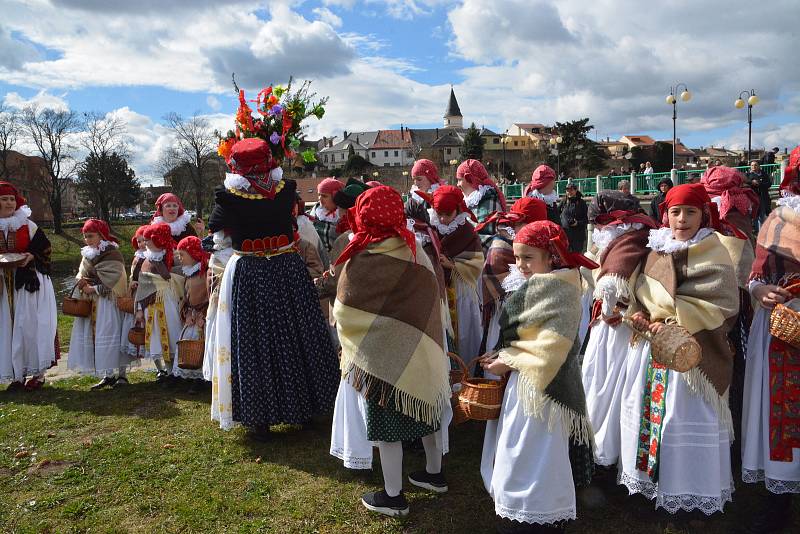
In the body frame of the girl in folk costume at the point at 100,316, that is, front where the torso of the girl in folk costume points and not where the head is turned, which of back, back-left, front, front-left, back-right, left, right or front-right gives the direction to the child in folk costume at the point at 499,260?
left

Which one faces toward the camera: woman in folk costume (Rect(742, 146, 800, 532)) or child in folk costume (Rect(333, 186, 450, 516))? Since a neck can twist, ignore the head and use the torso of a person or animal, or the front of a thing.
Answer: the woman in folk costume

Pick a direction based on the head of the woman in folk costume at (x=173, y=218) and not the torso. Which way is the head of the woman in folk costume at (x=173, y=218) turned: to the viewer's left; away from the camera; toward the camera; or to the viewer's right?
toward the camera

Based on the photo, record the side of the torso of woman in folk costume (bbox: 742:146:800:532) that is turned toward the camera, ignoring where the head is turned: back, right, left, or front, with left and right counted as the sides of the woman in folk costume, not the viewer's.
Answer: front

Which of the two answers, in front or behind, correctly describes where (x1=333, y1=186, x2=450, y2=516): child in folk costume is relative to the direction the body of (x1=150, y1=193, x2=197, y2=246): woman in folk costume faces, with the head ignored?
in front

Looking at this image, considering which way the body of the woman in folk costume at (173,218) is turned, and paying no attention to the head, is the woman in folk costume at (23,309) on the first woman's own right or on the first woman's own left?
on the first woman's own right

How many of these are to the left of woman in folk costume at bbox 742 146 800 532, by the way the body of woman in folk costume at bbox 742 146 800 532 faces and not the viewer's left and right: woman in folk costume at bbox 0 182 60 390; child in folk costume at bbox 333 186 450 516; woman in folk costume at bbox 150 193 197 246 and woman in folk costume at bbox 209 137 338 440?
0

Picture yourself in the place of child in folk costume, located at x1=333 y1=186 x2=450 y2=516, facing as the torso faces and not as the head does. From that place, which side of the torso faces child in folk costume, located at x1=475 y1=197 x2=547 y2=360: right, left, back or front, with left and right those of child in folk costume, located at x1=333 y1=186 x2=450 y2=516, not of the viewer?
right

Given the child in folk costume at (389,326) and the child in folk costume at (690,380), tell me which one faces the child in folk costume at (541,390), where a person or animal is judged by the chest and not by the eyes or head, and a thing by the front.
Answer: the child in folk costume at (690,380)

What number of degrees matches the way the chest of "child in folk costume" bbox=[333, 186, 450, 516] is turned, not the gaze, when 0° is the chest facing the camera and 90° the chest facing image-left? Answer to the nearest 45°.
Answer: approximately 135°

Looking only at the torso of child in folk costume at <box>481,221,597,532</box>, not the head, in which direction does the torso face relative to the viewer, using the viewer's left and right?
facing the viewer and to the left of the viewer

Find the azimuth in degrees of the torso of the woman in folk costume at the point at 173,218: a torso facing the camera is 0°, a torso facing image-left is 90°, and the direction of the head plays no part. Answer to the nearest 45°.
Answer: approximately 0°

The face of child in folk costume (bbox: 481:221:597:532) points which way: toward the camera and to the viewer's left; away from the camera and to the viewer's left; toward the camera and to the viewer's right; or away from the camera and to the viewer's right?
toward the camera and to the viewer's left

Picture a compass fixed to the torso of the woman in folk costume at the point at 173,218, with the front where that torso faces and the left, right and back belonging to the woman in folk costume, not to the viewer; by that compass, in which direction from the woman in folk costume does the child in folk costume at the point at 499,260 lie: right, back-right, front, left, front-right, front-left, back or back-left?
front-left

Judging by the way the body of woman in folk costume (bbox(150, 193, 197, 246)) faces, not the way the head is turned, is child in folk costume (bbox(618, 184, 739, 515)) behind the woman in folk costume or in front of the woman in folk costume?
in front
